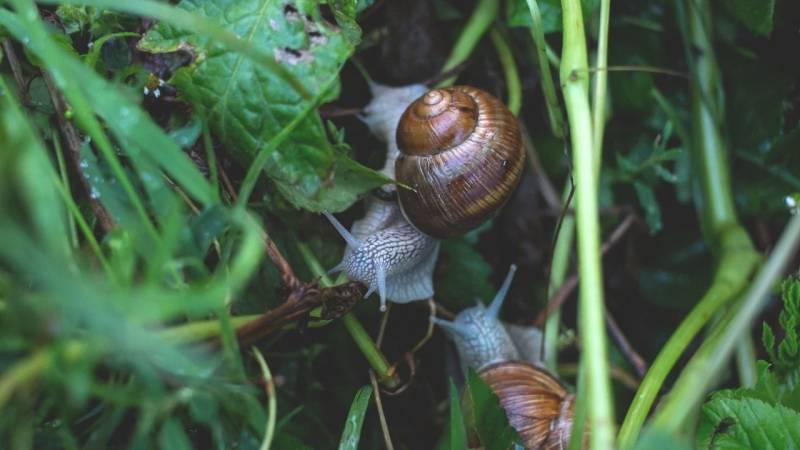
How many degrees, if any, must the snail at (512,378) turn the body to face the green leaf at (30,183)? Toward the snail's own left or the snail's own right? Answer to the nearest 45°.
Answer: approximately 90° to the snail's own left

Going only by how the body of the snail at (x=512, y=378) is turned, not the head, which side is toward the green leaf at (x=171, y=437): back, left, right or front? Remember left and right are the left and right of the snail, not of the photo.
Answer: left

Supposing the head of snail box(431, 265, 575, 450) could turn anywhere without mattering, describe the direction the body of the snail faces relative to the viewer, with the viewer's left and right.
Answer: facing away from the viewer and to the left of the viewer
